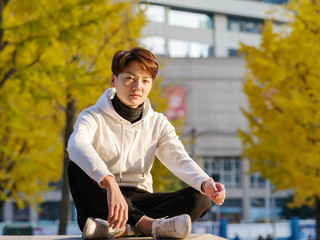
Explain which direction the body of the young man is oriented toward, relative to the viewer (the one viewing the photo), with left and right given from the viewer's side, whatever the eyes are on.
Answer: facing the viewer and to the right of the viewer

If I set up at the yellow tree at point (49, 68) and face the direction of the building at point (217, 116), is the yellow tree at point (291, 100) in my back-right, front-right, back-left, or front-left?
front-right

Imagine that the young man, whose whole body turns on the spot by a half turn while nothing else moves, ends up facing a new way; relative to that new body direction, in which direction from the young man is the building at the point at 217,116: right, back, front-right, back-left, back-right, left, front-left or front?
front-right

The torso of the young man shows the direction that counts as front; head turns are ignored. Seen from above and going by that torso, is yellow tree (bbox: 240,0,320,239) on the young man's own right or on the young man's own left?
on the young man's own left
